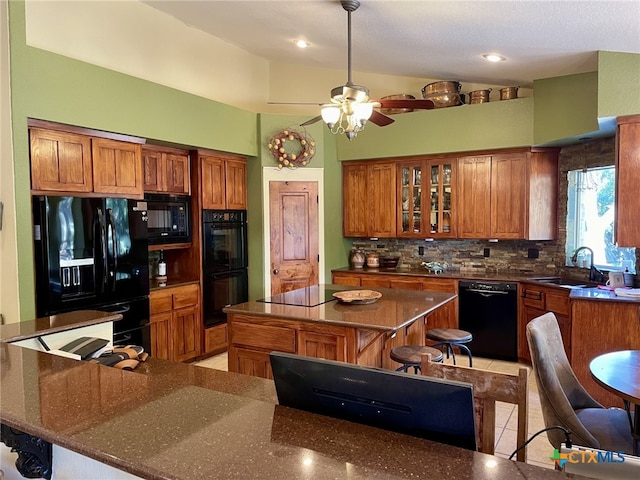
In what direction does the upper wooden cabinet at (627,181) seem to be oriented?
to the viewer's left

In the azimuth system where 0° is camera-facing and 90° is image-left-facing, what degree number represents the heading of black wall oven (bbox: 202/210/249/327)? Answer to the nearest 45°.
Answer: approximately 315°

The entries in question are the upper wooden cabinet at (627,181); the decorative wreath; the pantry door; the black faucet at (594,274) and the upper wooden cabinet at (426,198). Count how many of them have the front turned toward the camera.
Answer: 3

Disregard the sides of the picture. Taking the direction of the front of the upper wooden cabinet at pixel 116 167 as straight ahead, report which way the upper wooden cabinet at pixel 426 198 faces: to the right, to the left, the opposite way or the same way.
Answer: to the right

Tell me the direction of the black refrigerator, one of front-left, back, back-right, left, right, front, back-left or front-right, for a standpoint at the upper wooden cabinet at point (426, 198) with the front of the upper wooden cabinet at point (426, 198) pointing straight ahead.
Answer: front-right

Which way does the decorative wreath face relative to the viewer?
toward the camera

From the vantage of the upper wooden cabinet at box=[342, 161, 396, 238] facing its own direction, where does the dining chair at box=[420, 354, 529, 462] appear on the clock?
The dining chair is roughly at 12 o'clock from the upper wooden cabinet.

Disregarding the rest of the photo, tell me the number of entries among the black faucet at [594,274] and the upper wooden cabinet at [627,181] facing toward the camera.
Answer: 0

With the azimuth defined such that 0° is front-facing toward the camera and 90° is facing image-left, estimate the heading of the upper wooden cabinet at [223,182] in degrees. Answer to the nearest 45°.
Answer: approximately 315°

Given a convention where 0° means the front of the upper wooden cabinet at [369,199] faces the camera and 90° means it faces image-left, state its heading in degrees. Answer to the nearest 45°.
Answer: approximately 0°

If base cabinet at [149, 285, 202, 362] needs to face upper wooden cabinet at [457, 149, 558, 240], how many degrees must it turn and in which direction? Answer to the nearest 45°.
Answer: approximately 45° to its left

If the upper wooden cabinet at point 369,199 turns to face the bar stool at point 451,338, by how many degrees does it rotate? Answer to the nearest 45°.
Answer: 0° — it already faces it

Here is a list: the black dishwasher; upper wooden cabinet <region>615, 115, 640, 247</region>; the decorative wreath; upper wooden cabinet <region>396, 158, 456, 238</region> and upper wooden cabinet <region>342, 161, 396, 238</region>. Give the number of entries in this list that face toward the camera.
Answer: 4

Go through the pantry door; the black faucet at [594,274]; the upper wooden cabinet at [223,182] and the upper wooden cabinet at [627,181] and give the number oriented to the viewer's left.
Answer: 2
